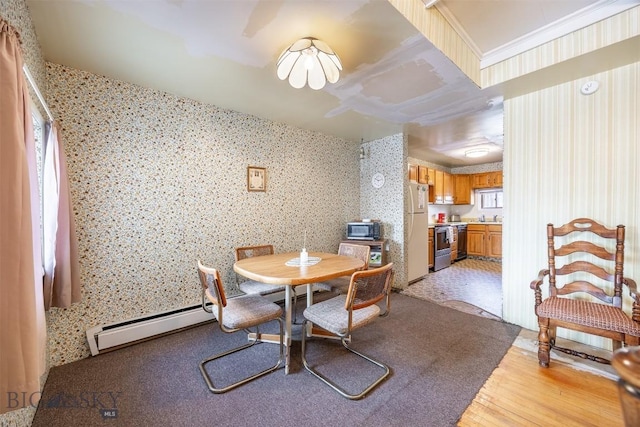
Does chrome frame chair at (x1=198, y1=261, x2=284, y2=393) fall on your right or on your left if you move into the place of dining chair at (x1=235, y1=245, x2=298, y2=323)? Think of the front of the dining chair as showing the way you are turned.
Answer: on your right

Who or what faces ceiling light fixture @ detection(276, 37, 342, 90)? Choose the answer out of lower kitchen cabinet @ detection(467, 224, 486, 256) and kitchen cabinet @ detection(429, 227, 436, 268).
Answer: the lower kitchen cabinet

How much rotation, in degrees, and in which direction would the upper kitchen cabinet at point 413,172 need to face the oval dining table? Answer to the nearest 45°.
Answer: approximately 45° to its right

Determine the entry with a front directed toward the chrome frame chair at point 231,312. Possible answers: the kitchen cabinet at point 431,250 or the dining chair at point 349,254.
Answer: the dining chair

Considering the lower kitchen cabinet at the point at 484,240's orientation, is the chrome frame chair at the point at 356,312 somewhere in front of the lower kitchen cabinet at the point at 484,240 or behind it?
in front

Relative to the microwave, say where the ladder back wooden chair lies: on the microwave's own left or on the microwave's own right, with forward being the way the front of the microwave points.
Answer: on the microwave's own left

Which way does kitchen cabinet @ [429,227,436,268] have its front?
to the viewer's right

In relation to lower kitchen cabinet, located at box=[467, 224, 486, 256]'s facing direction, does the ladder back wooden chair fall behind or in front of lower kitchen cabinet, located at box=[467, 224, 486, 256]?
in front

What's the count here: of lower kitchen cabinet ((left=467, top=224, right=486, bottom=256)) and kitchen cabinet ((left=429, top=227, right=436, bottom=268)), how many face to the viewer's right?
1

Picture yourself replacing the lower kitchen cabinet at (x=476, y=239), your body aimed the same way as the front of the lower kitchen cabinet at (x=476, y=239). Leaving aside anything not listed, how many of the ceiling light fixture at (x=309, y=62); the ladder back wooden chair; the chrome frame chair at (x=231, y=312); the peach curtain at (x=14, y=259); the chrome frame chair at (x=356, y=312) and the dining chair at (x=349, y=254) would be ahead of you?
6

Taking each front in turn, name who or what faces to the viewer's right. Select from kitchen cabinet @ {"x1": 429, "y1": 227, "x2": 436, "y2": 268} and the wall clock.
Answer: the kitchen cabinet

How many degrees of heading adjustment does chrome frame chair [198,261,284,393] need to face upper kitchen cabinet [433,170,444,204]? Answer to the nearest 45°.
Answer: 0° — it already faces it

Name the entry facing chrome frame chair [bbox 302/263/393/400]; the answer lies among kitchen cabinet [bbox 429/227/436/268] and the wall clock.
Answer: the wall clock

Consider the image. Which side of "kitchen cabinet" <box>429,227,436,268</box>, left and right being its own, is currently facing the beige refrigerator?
right
